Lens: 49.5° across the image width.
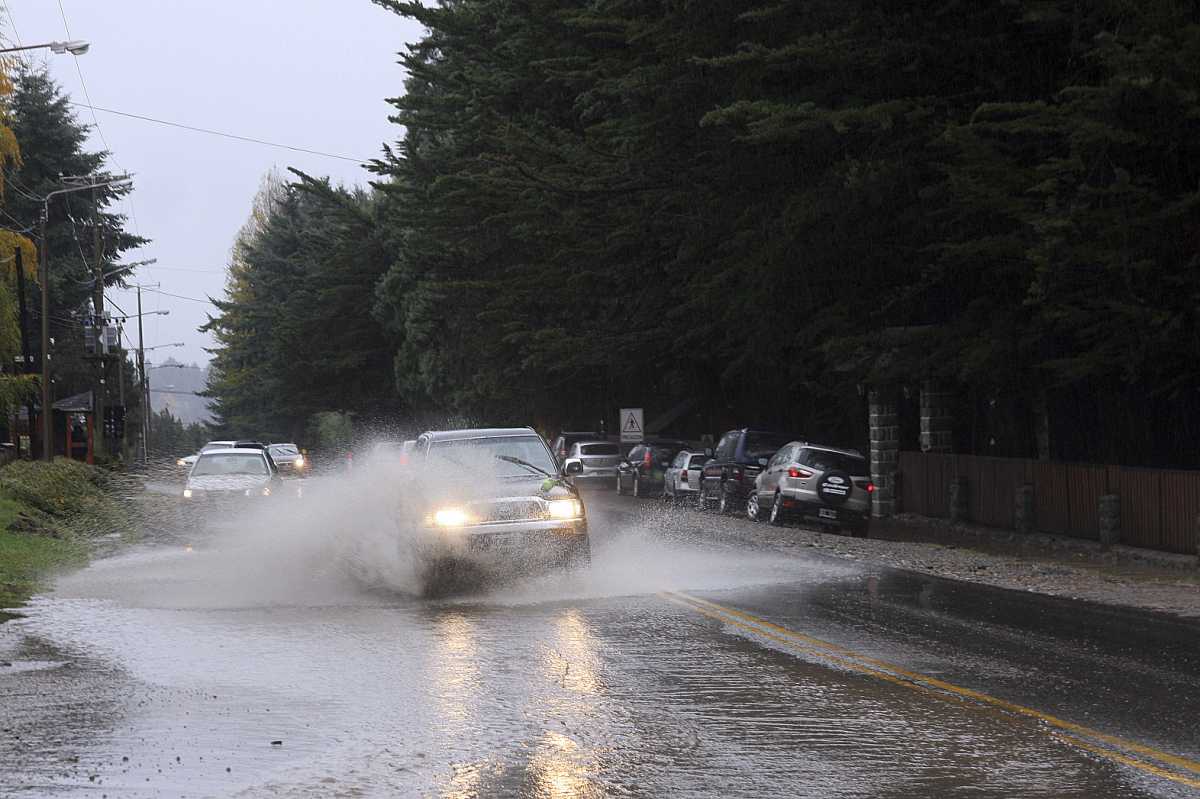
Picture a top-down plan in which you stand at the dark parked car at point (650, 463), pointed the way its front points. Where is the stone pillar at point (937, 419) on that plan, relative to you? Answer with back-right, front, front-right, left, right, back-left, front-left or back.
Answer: back

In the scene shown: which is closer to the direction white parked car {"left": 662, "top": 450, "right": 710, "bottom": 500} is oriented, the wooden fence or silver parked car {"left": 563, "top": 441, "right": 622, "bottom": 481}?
the silver parked car

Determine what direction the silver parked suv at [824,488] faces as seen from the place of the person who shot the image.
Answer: facing away from the viewer and to the left of the viewer

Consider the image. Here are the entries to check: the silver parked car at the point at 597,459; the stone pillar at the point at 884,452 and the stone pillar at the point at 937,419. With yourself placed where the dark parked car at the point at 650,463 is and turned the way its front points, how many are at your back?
2

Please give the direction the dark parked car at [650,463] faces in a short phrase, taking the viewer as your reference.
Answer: facing away from the viewer and to the left of the viewer

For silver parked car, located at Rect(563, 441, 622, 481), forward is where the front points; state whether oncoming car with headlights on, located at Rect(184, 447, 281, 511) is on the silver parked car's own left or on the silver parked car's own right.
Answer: on the silver parked car's own left

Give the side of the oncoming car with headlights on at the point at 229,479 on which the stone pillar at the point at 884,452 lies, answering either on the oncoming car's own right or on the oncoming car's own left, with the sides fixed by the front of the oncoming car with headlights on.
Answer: on the oncoming car's own left

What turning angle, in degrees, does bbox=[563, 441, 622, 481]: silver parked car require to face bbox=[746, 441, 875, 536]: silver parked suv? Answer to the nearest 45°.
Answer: approximately 135° to its left

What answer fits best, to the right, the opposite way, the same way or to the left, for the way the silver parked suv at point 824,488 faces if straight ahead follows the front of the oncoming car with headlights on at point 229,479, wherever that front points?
the opposite way

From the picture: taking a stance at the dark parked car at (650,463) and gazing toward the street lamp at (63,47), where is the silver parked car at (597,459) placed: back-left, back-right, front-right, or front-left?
back-right

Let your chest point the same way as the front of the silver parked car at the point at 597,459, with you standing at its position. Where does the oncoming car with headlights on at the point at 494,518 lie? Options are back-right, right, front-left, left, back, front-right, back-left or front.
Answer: back-left

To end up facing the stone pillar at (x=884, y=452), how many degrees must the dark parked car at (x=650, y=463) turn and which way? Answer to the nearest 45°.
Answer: approximately 180°

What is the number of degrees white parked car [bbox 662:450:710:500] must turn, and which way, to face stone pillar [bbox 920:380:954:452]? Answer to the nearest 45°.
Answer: approximately 180°
